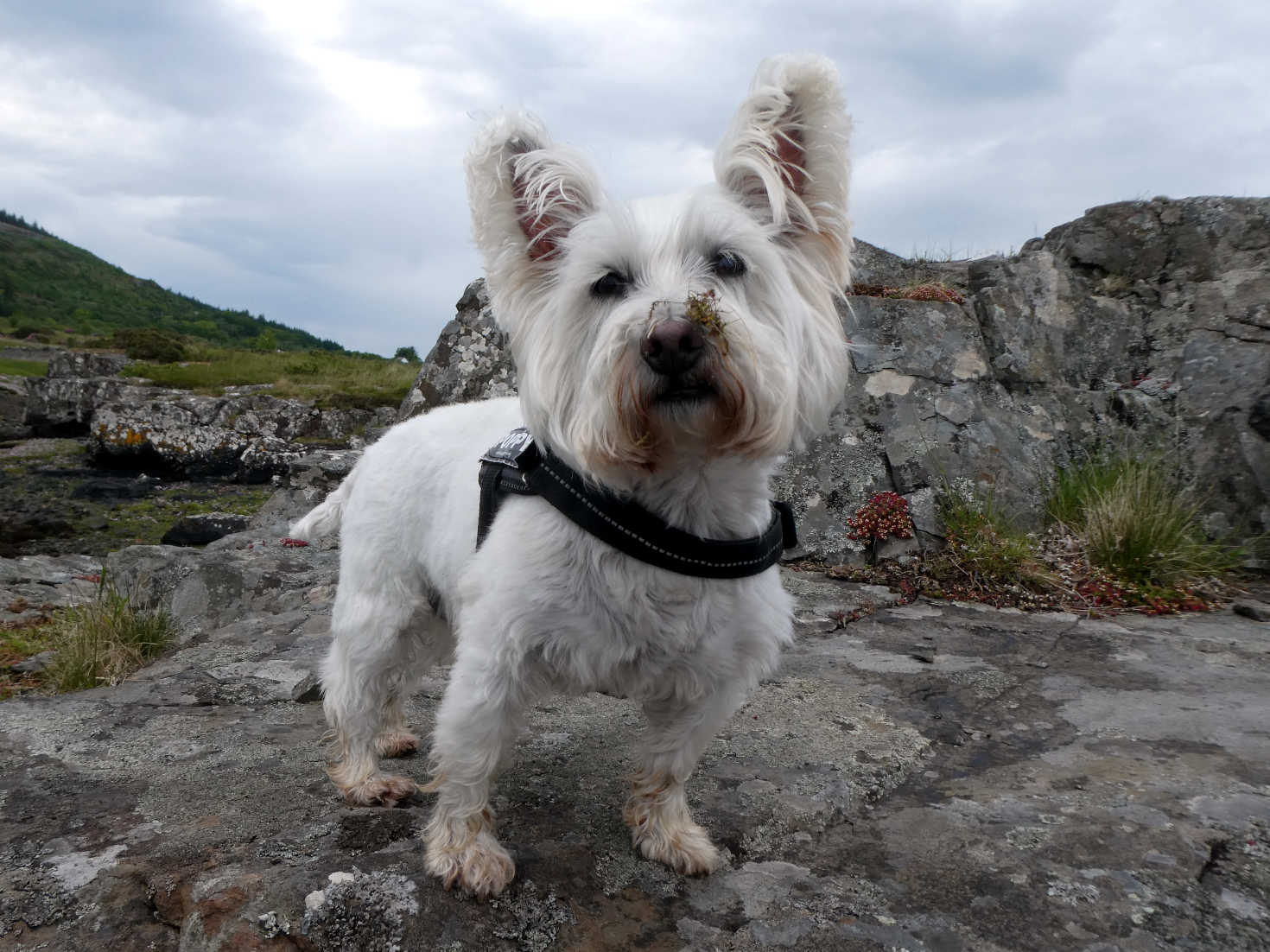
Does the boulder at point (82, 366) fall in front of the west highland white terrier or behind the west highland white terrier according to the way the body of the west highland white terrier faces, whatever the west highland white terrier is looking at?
behind

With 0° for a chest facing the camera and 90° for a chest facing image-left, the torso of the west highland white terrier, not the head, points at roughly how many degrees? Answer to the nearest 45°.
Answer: approximately 315°

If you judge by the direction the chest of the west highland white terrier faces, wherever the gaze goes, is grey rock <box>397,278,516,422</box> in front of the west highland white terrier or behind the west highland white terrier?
behind

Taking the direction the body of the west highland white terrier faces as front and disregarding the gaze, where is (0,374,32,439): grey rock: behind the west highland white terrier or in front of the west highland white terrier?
behind

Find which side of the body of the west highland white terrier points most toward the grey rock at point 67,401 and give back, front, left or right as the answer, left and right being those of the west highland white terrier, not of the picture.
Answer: back

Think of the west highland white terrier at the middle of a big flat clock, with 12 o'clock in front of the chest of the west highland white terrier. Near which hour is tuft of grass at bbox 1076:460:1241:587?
The tuft of grass is roughly at 9 o'clock from the west highland white terrier.

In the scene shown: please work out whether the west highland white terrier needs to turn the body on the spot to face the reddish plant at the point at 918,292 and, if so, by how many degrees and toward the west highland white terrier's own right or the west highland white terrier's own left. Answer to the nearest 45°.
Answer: approximately 90° to the west highland white terrier's own left

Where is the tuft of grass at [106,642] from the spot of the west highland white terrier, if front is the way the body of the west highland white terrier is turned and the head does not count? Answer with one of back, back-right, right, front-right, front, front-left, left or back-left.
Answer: back

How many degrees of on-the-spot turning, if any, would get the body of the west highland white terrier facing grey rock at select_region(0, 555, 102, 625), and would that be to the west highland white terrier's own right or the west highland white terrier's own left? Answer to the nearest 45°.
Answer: approximately 180°

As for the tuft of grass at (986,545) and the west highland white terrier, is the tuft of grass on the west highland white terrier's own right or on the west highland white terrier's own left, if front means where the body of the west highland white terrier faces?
on the west highland white terrier's own left

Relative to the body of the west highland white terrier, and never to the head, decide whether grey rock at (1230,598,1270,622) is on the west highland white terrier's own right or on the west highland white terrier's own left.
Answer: on the west highland white terrier's own left
